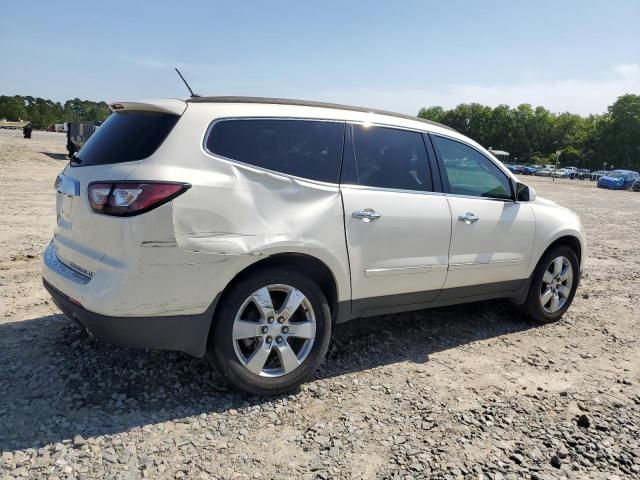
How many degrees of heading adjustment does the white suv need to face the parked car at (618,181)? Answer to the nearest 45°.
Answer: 0° — it already faces it

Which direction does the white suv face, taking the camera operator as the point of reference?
facing away from the viewer and to the right of the viewer
